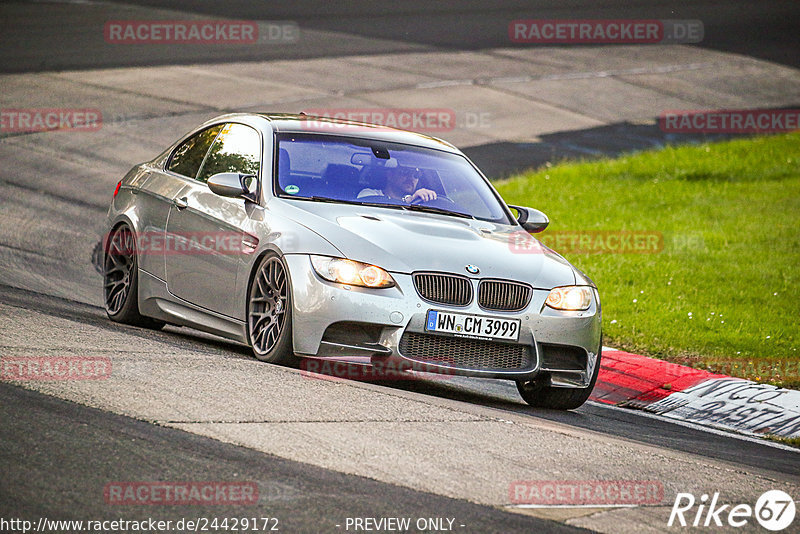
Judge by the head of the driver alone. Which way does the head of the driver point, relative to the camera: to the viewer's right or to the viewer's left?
to the viewer's right

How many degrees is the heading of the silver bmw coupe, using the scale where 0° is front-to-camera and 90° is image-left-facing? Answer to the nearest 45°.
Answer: approximately 315°
